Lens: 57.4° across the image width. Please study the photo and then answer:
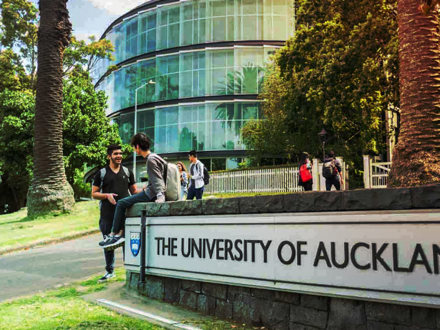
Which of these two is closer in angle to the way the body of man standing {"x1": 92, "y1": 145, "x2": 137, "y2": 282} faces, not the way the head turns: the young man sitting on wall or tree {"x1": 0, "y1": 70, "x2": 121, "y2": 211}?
the young man sitting on wall

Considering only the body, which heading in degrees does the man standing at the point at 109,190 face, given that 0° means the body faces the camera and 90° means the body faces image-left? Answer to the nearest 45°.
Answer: approximately 0°

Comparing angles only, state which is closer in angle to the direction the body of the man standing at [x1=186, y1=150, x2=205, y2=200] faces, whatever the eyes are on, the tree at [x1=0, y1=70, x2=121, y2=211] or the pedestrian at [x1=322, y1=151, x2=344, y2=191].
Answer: the tree

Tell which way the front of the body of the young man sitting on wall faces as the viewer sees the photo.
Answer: to the viewer's left

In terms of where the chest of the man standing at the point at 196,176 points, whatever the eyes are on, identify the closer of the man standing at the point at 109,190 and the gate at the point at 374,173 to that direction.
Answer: the man standing

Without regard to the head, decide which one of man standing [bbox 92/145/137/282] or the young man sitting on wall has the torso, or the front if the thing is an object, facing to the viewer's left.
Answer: the young man sitting on wall
